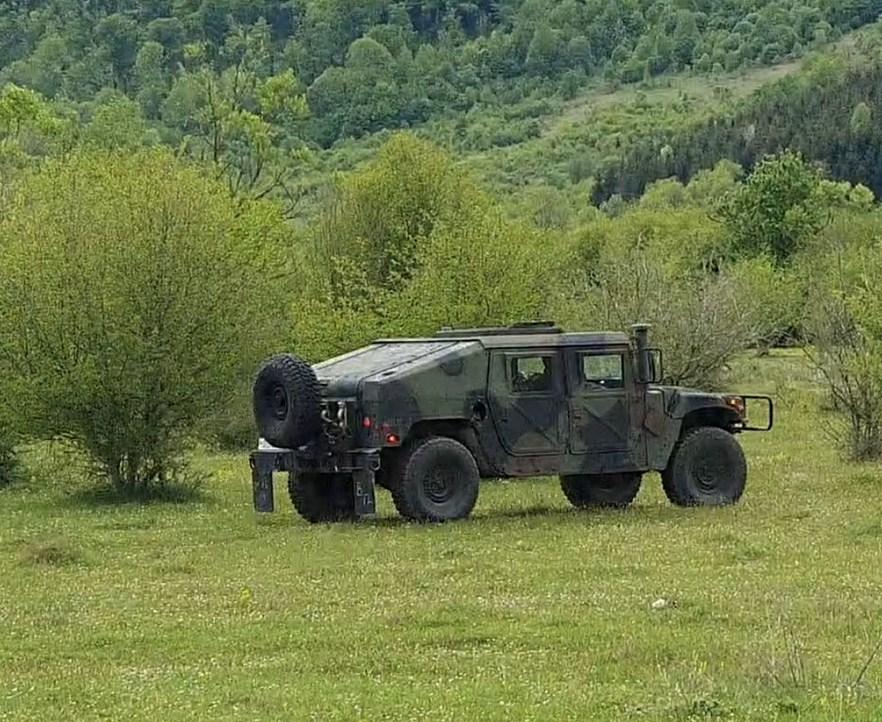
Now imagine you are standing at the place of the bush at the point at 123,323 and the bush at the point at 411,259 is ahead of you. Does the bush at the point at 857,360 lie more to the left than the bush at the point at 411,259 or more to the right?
right

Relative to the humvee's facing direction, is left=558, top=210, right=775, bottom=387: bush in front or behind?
in front

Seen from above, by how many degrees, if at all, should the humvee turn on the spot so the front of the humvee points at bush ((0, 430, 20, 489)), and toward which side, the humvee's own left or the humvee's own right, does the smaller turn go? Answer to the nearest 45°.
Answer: approximately 90° to the humvee's own left

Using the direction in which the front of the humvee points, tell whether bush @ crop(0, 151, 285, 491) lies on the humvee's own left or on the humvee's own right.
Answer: on the humvee's own left

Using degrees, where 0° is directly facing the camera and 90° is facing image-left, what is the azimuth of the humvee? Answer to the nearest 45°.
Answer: approximately 225°

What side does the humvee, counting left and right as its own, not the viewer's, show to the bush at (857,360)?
front

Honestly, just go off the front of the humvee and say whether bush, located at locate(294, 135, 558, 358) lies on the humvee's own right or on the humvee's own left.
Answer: on the humvee's own left

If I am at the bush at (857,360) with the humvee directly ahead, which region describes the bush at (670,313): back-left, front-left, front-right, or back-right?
back-right
